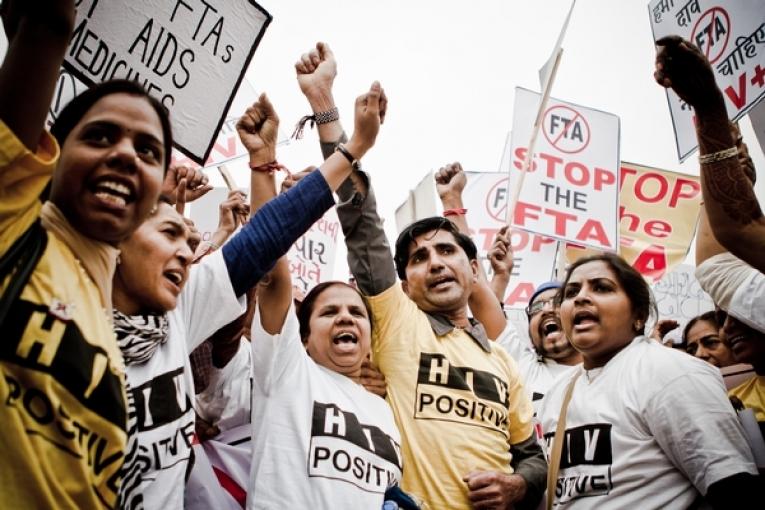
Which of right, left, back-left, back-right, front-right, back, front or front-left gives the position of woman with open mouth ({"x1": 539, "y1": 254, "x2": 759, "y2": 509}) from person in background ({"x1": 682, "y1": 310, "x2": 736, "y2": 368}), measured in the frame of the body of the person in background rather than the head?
front-left

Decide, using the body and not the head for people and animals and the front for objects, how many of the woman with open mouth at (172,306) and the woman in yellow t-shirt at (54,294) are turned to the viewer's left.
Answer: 0

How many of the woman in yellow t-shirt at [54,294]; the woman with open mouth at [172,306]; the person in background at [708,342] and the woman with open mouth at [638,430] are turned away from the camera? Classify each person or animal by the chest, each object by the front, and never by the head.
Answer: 0

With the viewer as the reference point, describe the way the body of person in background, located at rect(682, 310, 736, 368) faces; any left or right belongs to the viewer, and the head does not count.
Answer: facing the viewer and to the left of the viewer

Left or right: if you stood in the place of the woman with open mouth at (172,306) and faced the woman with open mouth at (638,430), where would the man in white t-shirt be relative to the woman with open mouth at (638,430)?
left

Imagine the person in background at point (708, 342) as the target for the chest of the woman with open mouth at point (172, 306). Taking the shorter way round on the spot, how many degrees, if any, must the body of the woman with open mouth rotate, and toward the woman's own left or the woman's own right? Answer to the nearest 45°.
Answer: approximately 90° to the woman's own left

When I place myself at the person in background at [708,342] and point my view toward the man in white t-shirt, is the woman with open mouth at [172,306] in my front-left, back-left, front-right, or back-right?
front-left

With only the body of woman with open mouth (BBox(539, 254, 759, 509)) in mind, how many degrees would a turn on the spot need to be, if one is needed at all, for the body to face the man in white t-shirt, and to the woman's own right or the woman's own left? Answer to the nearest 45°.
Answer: approximately 135° to the woman's own right

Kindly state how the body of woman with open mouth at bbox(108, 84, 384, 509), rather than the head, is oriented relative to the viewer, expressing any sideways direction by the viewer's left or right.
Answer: facing the viewer and to the right of the viewer

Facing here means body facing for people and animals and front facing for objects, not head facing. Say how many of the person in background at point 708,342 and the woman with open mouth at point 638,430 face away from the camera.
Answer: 0

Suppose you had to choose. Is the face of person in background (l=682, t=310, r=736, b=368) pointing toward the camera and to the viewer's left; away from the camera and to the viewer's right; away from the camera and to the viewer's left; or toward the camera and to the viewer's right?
toward the camera and to the viewer's left

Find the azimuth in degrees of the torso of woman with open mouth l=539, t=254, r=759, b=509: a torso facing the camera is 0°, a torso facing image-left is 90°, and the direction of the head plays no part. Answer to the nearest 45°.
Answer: approximately 45°

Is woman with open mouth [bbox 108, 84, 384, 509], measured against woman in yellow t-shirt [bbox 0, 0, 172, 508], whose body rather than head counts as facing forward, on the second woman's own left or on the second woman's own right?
on the second woman's own left

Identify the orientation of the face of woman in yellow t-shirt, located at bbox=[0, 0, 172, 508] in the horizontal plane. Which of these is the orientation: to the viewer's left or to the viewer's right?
to the viewer's right
